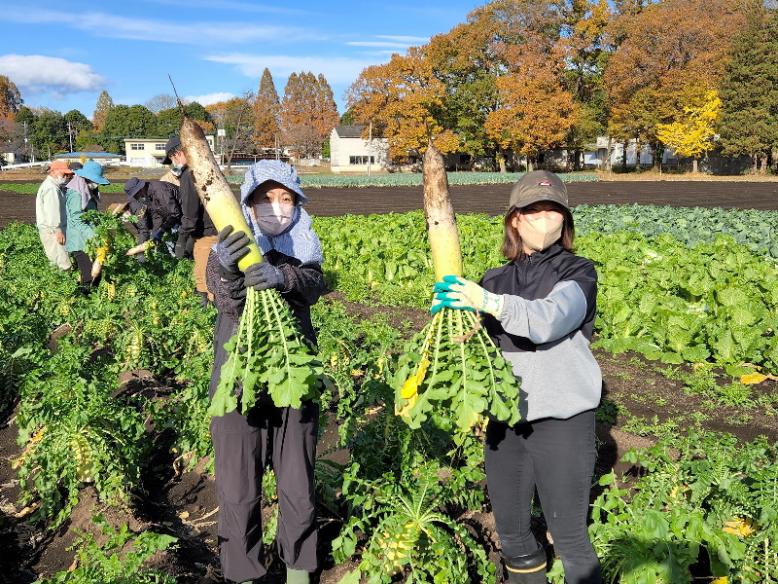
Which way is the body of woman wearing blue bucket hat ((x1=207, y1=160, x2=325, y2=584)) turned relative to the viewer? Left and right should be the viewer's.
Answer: facing the viewer

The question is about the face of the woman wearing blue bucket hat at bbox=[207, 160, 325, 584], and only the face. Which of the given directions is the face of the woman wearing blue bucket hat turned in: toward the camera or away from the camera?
toward the camera

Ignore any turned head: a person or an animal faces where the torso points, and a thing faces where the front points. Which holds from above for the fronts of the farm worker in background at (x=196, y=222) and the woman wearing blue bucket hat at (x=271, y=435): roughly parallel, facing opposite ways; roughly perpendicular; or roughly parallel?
roughly perpendicular

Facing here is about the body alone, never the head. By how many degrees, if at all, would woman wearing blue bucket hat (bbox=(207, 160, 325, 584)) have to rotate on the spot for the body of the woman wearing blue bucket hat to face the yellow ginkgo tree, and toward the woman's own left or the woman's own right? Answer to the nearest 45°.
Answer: approximately 135° to the woman's own left

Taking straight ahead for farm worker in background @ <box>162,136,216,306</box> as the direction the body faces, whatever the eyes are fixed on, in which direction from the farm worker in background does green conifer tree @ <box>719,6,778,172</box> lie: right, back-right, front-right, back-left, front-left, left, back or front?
back-right

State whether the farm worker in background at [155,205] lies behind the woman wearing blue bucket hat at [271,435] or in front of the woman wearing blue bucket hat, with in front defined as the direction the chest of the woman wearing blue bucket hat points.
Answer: behind

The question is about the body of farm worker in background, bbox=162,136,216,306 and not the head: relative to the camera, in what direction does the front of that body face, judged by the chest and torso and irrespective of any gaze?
to the viewer's left

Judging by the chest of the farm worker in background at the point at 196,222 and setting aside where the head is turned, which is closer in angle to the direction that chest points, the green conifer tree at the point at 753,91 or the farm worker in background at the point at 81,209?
the farm worker in background

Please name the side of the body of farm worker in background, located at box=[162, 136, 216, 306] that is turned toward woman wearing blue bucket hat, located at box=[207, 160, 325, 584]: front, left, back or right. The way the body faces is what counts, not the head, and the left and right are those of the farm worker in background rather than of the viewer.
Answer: left

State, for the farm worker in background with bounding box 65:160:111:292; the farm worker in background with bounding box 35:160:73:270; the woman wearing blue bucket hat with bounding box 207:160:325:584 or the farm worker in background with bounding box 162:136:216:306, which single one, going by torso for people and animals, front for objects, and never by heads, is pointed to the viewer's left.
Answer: the farm worker in background with bounding box 162:136:216:306
